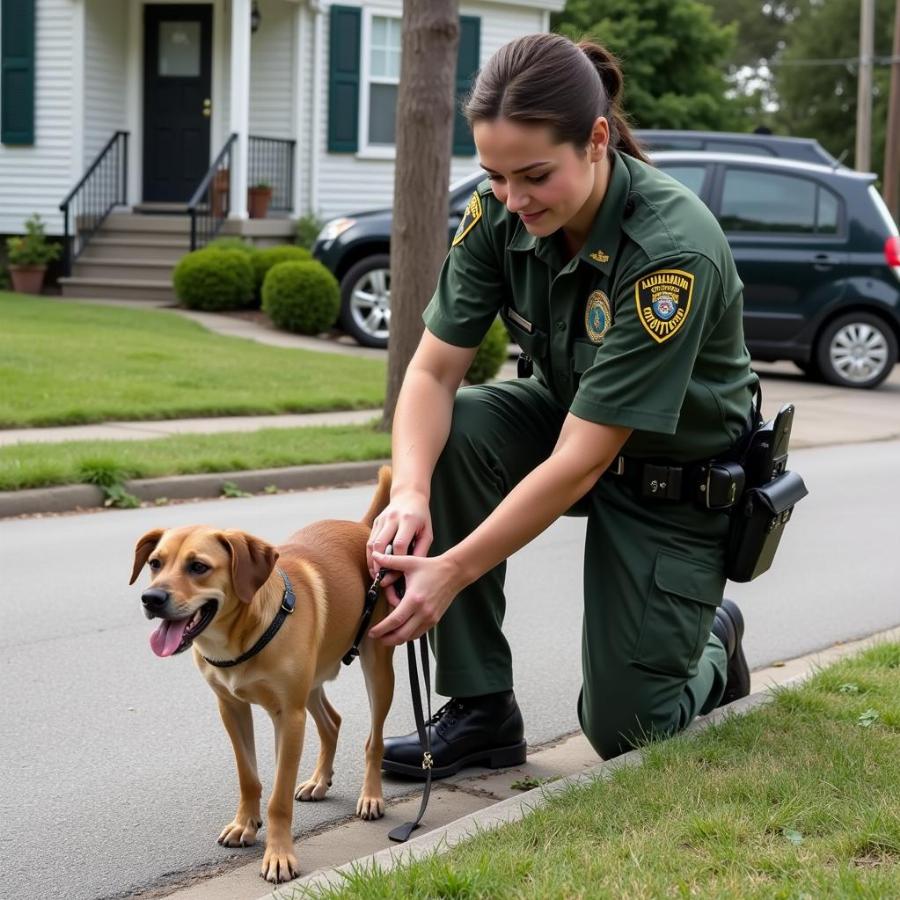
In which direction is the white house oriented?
toward the camera

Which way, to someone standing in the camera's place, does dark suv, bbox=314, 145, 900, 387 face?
facing to the left of the viewer

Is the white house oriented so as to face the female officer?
yes

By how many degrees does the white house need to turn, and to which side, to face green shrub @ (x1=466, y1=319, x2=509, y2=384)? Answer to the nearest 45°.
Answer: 0° — it already faces it

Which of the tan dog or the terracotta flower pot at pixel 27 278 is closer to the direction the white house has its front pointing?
the tan dog

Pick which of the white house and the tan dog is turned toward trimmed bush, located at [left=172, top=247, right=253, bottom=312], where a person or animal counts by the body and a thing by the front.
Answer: the white house

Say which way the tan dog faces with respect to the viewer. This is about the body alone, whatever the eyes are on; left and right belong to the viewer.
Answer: facing the viewer and to the left of the viewer

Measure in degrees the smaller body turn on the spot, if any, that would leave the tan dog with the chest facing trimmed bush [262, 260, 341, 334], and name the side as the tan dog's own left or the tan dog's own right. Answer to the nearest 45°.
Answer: approximately 135° to the tan dog's own right

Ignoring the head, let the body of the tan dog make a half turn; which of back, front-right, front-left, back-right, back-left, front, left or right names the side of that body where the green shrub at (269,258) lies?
front-left

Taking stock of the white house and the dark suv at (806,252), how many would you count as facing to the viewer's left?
1

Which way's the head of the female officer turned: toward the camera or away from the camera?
toward the camera

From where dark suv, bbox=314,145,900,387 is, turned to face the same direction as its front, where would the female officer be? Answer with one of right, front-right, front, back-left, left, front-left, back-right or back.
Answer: left

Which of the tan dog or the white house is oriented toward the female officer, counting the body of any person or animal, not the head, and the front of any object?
the white house

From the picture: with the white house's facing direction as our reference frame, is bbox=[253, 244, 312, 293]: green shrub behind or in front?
in front
